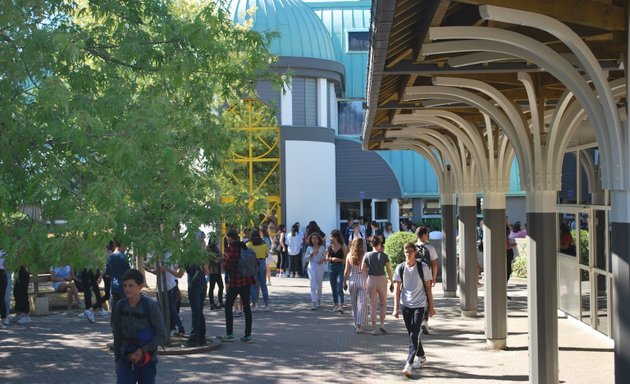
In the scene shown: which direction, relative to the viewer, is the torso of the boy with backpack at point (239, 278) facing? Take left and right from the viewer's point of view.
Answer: facing away from the viewer and to the left of the viewer

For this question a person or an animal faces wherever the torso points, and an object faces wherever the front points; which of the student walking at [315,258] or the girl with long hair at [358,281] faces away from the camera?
the girl with long hair

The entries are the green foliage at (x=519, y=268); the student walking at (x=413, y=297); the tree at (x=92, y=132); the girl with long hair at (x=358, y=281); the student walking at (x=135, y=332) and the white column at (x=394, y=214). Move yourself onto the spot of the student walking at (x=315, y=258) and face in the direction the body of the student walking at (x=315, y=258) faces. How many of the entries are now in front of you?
4

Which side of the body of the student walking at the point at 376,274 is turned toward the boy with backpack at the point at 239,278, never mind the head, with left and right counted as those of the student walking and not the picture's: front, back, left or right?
left

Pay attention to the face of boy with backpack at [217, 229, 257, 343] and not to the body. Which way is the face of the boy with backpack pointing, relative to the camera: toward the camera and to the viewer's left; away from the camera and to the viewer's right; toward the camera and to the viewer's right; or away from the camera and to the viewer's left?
away from the camera and to the viewer's left

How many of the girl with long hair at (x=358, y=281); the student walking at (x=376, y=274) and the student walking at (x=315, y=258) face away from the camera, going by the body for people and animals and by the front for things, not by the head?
2

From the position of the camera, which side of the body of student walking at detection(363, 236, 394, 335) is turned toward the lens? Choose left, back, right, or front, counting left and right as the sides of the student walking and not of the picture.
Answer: back

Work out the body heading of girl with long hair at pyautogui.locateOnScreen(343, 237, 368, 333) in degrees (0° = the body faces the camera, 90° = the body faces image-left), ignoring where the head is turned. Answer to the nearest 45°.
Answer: approximately 180°

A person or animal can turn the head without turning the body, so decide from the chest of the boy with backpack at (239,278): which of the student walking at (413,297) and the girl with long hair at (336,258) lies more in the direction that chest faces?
the girl with long hair

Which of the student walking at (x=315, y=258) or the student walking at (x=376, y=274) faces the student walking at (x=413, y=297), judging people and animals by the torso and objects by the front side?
the student walking at (x=315, y=258)

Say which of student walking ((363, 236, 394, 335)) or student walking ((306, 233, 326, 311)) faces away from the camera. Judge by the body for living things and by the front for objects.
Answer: student walking ((363, 236, 394, 335))

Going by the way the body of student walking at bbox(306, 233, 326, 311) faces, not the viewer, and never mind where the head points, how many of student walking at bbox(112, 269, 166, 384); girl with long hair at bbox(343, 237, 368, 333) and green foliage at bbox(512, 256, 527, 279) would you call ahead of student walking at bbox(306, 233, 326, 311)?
2

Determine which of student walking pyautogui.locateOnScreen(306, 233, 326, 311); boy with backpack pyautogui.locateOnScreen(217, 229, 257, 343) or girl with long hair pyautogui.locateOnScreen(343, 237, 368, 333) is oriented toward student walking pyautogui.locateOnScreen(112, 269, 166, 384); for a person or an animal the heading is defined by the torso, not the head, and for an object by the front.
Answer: student walking pyautogui.locateOnScreen(306, 233, 326, 311)

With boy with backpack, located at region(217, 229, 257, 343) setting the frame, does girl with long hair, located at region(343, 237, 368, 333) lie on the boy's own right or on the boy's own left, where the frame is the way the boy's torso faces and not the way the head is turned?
on the boy's own right
